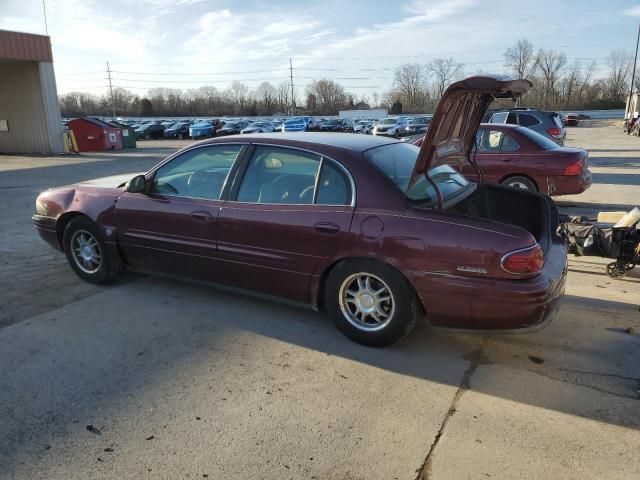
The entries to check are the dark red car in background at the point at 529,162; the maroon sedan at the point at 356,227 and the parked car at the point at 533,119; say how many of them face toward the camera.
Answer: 0

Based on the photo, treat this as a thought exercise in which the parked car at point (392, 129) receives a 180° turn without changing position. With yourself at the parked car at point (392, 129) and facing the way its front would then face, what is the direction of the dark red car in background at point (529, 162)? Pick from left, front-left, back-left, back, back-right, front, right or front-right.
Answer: back-right

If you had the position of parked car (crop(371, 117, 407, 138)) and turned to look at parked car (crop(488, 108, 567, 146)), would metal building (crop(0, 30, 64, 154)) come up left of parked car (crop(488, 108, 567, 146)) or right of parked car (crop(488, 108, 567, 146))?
right

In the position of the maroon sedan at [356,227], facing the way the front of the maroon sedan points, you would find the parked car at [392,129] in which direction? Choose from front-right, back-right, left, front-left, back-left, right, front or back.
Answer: front-right

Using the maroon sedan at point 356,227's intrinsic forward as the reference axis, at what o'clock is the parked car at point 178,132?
The parked car is roughly at 1 o'clock from the maroon sedan.

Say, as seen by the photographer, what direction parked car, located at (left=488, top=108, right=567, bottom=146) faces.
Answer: facing away from the viewer and to the left of the viewer

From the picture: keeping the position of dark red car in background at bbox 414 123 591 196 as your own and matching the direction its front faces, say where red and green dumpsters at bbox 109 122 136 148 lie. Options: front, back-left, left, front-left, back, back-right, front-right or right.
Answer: front

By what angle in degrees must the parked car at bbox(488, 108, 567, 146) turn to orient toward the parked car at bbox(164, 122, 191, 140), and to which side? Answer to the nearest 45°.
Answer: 0° — it already faces it

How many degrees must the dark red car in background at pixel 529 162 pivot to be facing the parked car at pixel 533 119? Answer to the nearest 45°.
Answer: approximately 45° to its right

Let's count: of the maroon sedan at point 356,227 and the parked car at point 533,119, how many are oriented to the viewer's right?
0

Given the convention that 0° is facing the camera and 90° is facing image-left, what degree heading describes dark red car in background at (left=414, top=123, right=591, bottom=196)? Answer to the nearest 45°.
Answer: approximately 135°

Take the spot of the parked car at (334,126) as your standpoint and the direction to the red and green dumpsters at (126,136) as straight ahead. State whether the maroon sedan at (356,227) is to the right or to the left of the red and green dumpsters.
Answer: left

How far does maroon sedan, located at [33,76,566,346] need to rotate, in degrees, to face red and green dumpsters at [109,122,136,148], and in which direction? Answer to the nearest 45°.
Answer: approximately 45° to its right

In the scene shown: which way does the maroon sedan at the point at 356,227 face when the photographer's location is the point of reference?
facing away from the viewer and to the left of the viewer

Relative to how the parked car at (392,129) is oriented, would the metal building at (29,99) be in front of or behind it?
in front

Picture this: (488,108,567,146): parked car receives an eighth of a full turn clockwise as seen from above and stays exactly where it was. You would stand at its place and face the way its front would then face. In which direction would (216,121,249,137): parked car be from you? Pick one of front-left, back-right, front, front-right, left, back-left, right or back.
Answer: front-left

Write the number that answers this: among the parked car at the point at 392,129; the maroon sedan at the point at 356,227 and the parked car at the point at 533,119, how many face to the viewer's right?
0

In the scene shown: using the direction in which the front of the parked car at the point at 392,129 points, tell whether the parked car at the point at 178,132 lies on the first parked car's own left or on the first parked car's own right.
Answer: on the first parked car's own right
